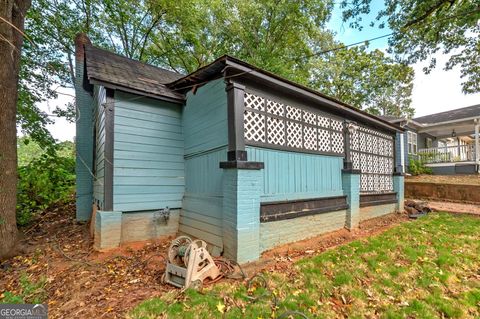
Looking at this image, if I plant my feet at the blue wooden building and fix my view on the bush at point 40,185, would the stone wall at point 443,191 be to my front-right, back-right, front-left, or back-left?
back-right

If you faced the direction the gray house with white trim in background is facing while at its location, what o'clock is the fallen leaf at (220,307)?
The fallen leaf is roughly at 11 o'clock from the gray house with white trim in background.
